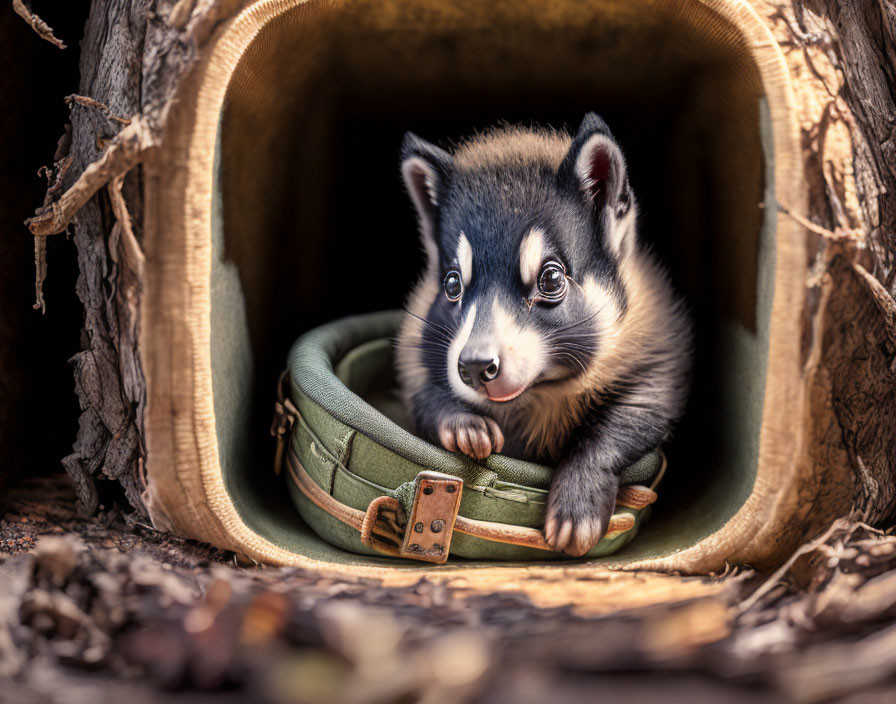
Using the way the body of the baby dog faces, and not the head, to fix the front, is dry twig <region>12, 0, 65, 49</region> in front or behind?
in front

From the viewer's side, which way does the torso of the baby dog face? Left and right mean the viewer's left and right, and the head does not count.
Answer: facing the viewer and to the left of the viewer
